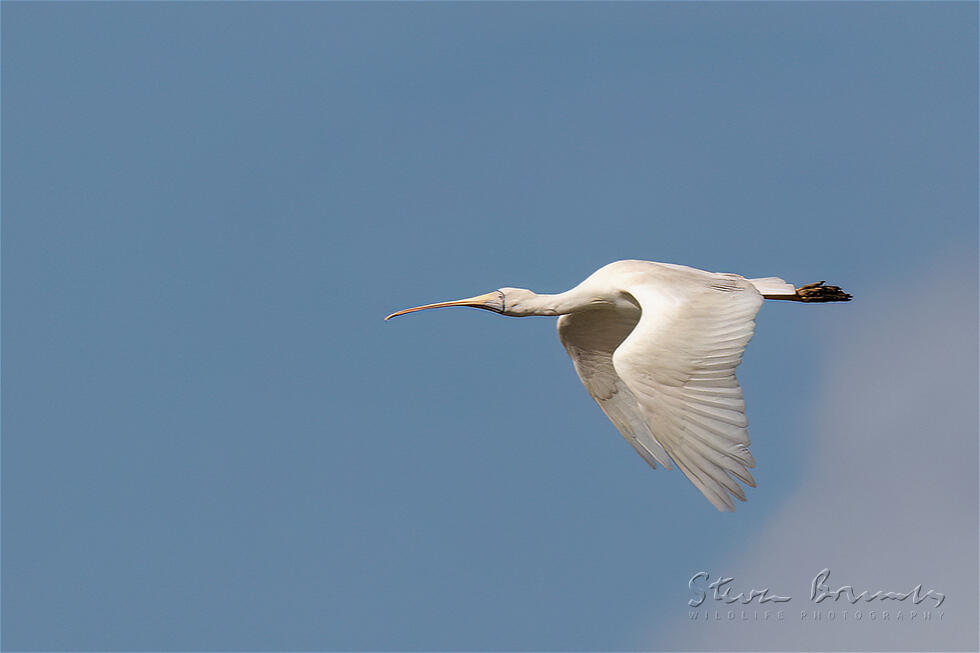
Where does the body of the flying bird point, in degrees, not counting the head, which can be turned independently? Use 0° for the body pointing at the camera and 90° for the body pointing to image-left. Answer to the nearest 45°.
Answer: approximately 90°
